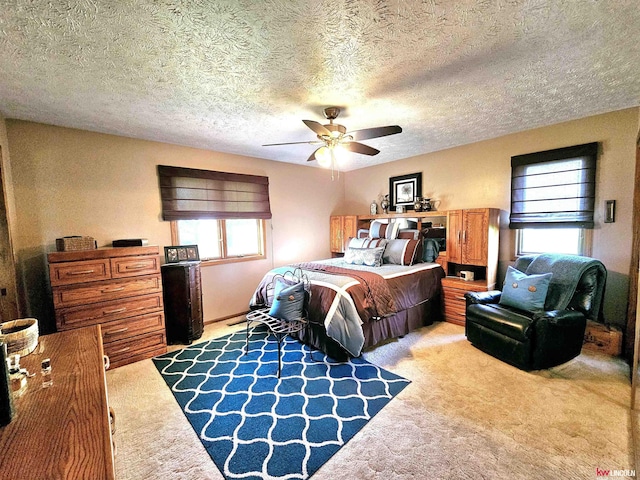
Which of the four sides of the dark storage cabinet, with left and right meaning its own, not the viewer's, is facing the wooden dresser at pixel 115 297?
right

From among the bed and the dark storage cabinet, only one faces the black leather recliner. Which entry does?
the dark storage cabinet

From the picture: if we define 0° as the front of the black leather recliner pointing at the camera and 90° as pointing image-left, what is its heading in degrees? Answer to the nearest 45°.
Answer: approximately 45°

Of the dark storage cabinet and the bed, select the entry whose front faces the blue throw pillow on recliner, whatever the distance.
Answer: the dark storage cabinet
